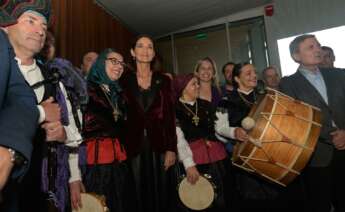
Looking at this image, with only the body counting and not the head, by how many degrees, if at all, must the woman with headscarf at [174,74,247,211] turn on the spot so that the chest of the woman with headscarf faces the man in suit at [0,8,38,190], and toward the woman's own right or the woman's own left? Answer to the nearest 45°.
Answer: approximately 45° to the woman's own right

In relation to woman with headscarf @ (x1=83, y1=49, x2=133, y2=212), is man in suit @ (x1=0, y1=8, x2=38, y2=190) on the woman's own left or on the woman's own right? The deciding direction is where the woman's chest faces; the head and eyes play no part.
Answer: on the woman's own right

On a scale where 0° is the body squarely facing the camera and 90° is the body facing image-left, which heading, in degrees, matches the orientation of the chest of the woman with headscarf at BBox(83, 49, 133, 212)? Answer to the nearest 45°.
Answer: approximately 315°

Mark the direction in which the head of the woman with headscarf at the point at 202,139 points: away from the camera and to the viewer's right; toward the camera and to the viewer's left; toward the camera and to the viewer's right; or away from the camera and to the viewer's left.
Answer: toward the camera and to the viewer's right

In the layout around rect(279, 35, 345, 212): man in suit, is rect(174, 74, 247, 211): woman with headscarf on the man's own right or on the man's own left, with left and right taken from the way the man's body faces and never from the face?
on the man's own right
